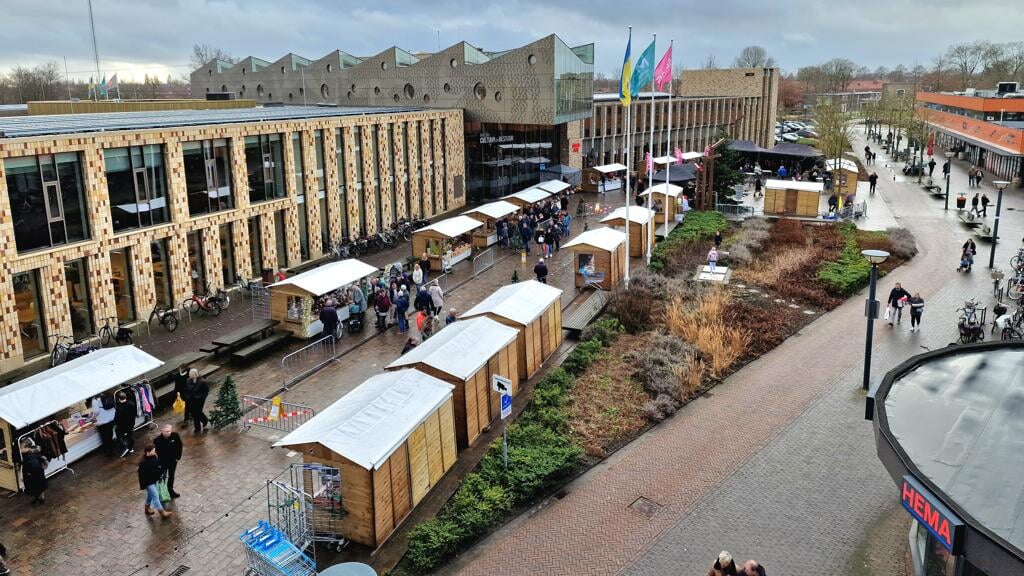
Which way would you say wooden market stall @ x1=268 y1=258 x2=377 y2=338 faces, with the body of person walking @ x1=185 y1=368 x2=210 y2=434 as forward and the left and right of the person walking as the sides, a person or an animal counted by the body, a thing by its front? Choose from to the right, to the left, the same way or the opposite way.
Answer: to the left

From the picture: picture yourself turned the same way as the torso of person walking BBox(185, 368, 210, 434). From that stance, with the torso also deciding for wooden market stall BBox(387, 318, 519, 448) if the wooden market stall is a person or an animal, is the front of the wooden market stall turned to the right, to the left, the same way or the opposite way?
to the right

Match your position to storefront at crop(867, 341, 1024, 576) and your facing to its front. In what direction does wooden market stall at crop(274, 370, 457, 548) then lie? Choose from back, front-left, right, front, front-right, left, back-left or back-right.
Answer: front-right

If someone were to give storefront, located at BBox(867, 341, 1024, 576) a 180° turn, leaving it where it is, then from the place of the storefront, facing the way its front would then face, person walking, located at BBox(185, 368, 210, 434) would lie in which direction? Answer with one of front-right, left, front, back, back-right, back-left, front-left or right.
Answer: back-left

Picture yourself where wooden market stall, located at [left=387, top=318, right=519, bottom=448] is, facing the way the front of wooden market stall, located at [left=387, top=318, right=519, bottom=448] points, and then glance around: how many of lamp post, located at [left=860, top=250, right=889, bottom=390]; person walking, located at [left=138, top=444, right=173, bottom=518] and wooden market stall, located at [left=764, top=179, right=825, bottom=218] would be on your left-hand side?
1

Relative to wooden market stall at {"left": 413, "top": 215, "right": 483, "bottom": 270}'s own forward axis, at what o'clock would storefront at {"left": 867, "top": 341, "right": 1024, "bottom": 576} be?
The storefront is roughly at 1 o'clock from the wooden market stall.

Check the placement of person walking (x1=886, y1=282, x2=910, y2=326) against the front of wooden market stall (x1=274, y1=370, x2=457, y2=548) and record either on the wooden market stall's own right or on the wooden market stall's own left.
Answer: on the wooden market stall's own right

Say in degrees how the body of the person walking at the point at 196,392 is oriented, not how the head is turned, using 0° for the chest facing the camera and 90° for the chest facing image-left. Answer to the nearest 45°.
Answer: approximately 45°

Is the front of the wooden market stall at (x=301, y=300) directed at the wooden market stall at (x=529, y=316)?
yes

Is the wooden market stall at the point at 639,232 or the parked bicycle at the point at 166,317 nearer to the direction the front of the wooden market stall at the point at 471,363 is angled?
the parked bicycle

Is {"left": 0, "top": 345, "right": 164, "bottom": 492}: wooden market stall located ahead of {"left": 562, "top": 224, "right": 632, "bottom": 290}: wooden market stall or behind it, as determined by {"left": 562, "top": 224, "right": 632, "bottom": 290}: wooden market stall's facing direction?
ahead

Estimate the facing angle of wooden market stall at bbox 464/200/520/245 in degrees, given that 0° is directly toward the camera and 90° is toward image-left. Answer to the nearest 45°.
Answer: approximately 315°

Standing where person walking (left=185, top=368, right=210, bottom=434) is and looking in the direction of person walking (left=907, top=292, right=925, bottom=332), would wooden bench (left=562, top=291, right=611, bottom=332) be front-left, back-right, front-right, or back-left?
front-left

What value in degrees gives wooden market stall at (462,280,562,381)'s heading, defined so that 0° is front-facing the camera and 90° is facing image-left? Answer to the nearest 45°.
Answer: approximately 135°

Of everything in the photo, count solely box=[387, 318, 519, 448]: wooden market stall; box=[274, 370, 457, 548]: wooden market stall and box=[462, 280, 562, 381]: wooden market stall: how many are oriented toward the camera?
0

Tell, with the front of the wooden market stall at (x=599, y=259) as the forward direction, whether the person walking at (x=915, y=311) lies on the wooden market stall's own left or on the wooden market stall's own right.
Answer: on the wooden market stall's own left

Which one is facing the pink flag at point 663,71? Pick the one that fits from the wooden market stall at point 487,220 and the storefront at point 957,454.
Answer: the wooden market stall
